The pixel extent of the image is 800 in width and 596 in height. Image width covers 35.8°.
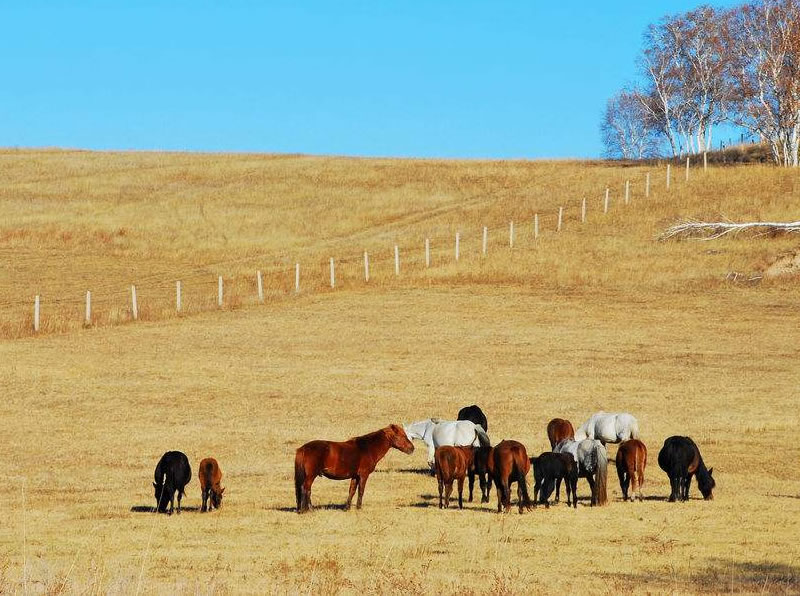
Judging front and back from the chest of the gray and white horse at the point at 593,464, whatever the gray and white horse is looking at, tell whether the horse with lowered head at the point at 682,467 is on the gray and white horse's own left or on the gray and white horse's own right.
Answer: on the gray and white horse's own right

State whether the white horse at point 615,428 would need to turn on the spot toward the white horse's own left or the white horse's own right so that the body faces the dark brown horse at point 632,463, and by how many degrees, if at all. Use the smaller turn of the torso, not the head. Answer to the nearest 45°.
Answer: approximately 90° to the white horse's own left

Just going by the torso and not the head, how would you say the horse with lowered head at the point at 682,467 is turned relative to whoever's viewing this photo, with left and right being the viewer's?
facing away from the viewer and to the right of the viewer

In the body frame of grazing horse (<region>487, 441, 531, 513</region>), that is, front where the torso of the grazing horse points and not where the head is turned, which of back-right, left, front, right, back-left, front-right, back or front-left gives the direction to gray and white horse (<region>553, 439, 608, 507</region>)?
front-right

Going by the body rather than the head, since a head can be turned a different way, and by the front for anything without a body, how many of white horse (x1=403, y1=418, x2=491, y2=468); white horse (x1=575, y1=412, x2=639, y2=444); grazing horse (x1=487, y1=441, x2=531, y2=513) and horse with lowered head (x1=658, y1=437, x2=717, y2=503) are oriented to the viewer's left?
2

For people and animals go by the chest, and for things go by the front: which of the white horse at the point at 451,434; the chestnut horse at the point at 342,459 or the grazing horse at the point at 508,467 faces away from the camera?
the grazing horse

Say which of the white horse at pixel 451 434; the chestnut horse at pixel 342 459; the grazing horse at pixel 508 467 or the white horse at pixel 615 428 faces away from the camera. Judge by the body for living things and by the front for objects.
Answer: the grazing horse

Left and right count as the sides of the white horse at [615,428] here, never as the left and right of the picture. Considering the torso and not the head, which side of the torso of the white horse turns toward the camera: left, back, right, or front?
left

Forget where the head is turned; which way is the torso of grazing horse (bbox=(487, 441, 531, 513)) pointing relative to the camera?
away from the camera

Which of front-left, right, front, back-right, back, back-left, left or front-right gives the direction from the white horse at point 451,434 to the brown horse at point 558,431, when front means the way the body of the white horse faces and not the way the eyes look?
back-right

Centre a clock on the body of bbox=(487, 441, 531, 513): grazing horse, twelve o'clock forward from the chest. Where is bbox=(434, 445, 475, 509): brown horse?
The brown horse is roughly at 10 o'clock from the grazing horse.

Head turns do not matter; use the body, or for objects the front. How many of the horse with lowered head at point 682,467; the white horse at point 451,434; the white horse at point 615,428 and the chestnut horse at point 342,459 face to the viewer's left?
2

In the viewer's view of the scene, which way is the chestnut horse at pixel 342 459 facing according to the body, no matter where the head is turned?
to the viewer's right
